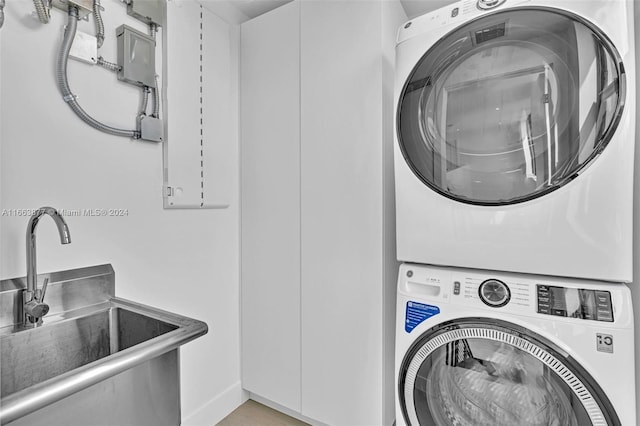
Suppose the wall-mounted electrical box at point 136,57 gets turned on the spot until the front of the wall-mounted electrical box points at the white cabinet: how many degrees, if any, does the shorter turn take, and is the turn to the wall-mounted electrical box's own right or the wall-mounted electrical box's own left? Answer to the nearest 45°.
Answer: approximately 45° to the wall-mounted electrical box's own left

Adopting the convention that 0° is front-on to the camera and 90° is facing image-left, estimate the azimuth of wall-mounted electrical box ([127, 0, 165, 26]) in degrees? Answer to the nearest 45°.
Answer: approximately 315°

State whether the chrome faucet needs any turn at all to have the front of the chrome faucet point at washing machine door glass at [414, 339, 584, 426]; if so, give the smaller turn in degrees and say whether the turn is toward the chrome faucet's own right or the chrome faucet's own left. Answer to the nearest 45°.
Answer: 0° — it already faces it
